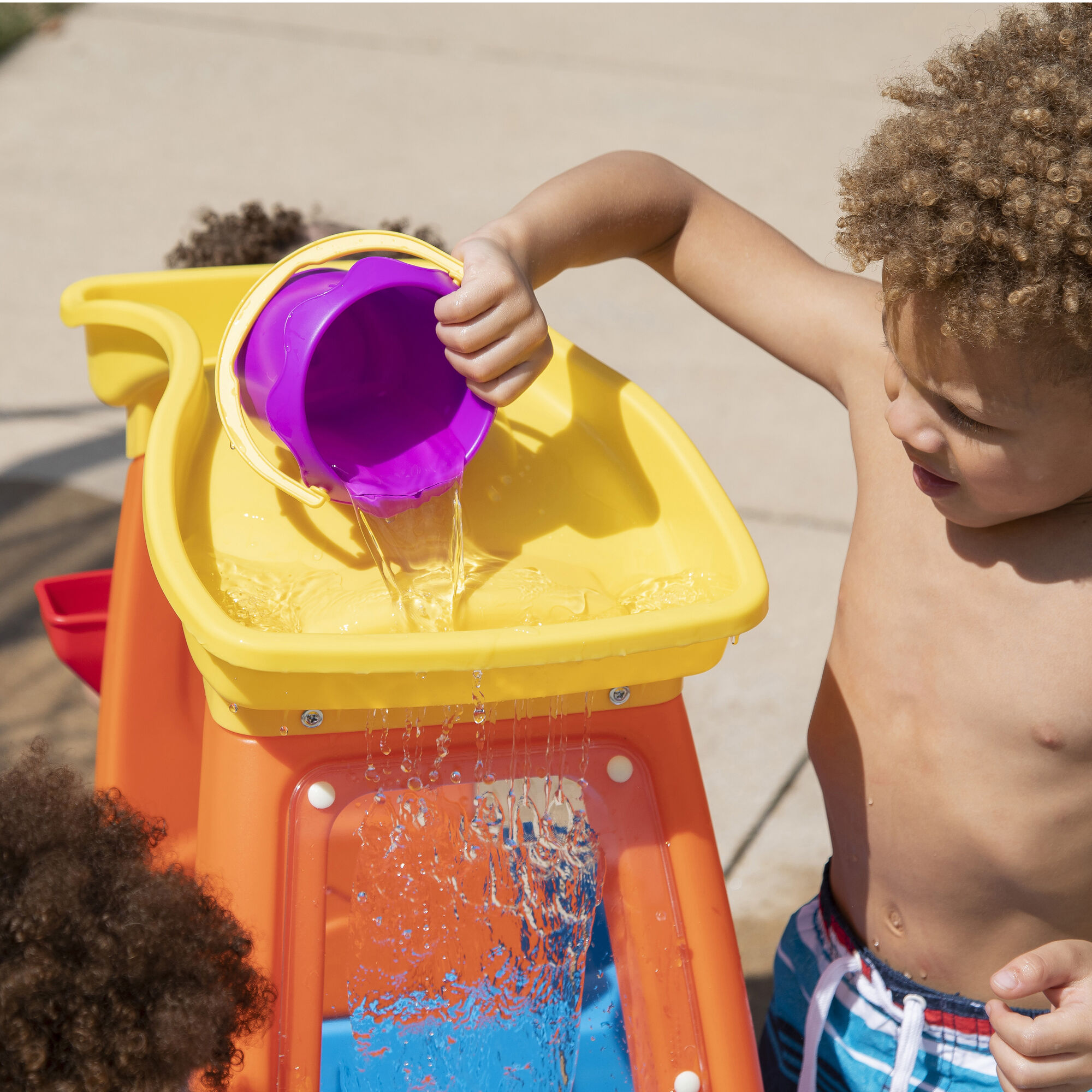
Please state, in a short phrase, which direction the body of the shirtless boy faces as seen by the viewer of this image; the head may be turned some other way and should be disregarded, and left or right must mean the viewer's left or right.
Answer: facing the viewer and to the left of the viewer
